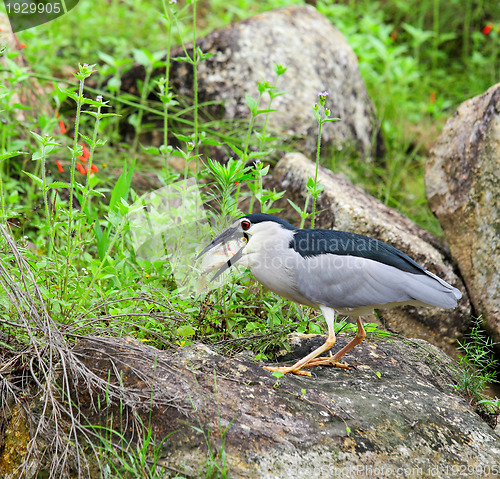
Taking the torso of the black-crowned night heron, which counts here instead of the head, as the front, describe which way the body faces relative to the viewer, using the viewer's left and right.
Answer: facing to the left of the viewer

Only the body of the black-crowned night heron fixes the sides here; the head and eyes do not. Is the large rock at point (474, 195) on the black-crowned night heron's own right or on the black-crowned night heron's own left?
on the black-crowned night heron's own right

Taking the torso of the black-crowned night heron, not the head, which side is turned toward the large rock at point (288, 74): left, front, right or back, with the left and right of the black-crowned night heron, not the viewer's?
right

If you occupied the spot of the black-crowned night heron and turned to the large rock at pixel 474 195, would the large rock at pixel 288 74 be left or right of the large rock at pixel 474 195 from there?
left
